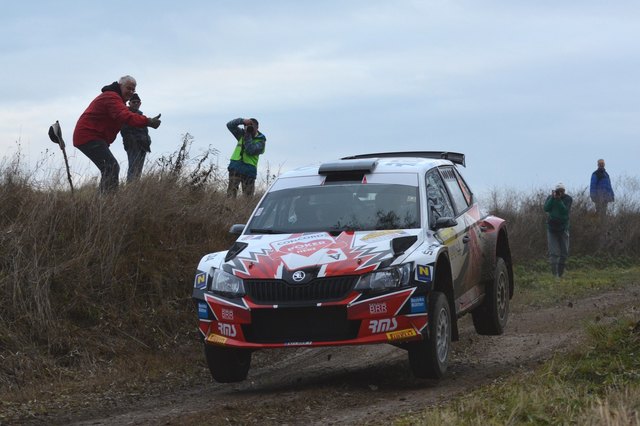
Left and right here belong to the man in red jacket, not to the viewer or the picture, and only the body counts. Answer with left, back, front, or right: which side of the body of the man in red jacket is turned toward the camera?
right

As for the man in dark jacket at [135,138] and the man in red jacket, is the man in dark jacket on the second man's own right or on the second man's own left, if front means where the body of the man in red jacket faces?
on the second man's own left

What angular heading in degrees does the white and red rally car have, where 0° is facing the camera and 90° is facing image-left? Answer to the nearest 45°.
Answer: approximately 45°

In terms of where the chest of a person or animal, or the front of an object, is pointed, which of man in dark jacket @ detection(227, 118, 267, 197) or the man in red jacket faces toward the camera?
the man in dark jacket

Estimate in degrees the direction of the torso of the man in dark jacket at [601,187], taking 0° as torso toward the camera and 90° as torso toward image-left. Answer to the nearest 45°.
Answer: approximately 0°

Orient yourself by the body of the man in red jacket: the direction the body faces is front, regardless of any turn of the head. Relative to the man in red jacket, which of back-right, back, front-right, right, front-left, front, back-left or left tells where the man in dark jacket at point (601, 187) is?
front-left

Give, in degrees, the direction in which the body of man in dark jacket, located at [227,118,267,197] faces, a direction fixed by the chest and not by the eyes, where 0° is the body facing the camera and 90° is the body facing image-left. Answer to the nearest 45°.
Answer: approximately 0°

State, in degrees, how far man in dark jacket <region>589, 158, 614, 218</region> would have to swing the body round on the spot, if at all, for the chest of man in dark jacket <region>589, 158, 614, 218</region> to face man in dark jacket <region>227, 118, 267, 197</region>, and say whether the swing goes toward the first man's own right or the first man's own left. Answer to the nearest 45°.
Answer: approximately 45° to the first man's own right

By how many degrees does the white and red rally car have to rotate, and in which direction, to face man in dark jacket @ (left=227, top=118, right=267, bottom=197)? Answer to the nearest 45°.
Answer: approximately 135° to its right

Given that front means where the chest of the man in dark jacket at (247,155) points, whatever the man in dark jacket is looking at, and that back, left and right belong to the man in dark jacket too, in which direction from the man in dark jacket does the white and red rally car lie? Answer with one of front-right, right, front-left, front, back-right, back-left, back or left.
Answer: front

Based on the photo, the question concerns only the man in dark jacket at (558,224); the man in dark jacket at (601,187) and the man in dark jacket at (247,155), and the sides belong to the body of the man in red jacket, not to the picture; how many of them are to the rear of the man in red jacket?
0

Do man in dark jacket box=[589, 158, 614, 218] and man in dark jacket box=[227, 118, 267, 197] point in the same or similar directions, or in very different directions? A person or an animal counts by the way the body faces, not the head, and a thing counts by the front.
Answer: same or similar directions

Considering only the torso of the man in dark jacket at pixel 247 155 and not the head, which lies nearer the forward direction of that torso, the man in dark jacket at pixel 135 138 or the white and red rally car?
the white and red rally car

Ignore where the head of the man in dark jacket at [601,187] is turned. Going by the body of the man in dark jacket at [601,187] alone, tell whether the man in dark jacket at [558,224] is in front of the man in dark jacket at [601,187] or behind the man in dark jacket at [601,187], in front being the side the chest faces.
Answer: in front

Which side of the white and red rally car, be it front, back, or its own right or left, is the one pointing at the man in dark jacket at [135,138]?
right

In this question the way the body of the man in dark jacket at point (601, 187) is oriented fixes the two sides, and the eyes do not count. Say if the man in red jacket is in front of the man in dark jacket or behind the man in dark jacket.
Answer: in front

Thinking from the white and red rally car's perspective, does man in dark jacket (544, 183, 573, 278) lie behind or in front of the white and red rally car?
behind

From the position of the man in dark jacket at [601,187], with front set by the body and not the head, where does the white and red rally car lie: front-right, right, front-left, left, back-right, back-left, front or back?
front

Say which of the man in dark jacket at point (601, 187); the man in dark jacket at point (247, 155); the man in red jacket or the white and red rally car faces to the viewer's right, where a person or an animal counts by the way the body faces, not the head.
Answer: the man in red jacket
